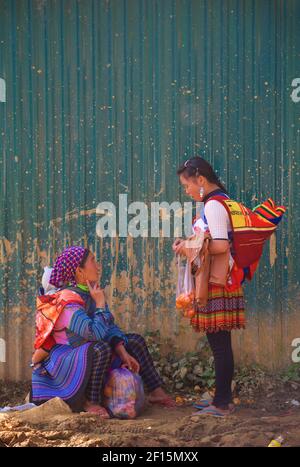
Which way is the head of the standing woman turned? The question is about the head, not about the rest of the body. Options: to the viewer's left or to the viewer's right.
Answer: to the viewer's left

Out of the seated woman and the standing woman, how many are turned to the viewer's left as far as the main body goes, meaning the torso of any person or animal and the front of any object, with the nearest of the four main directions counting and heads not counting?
1

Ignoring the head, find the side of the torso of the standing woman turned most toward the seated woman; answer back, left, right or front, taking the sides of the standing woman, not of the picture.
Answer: front

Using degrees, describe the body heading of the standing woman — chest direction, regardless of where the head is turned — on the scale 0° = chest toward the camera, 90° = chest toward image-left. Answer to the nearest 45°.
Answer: approximately 90°

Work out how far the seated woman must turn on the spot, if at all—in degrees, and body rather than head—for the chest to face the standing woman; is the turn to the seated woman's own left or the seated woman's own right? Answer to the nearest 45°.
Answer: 0° — they already face them

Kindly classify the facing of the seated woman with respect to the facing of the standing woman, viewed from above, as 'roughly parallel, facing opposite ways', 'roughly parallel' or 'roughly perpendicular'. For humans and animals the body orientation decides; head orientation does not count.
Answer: roughly parallel, facing opposite ways

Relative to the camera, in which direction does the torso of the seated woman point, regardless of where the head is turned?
to the viewer's right

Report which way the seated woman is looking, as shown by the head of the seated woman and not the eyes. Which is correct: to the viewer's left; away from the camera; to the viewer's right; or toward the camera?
to the viewer's right
